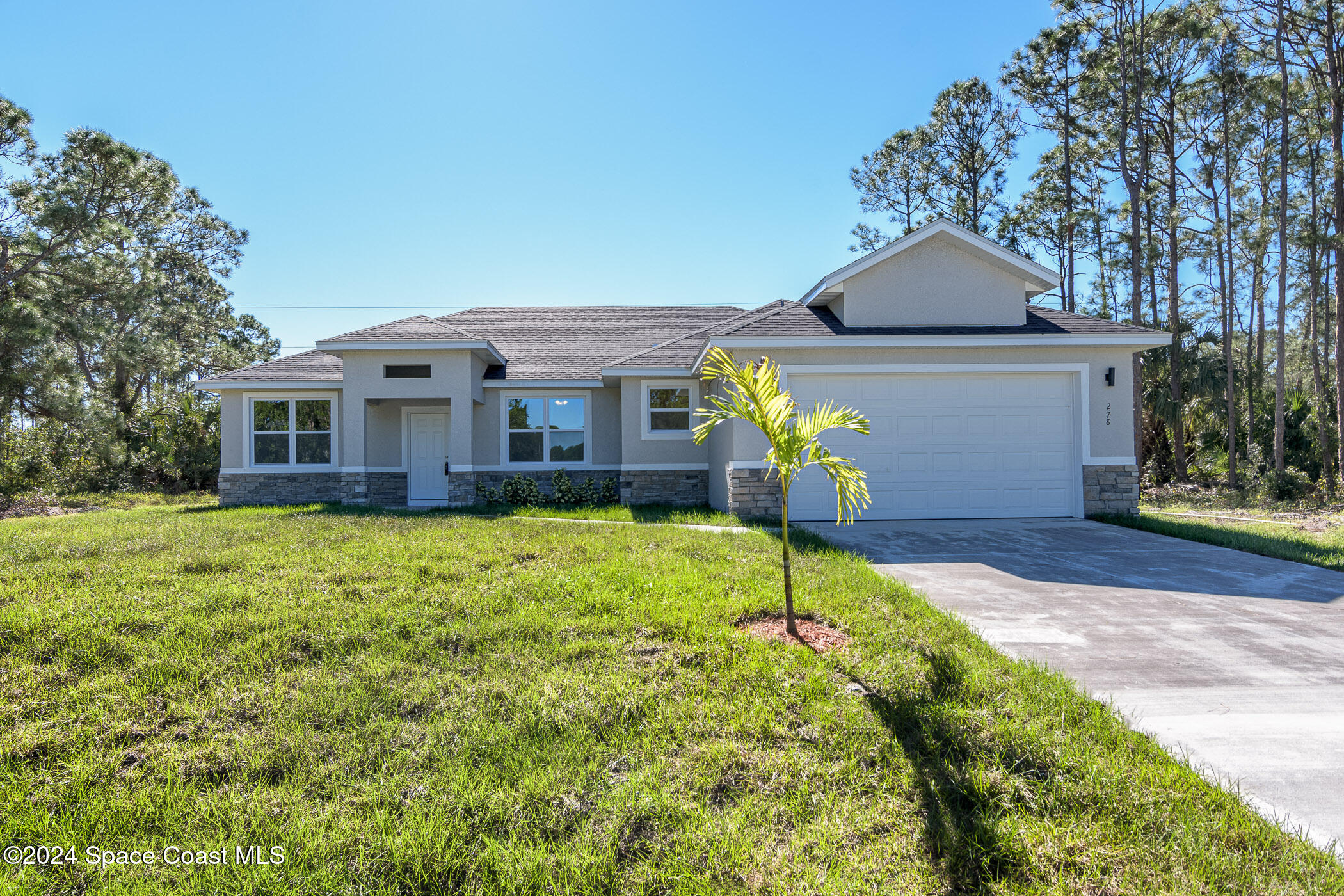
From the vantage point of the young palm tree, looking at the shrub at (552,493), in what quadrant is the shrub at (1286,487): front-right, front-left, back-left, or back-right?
front-right

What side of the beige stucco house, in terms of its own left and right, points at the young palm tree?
front

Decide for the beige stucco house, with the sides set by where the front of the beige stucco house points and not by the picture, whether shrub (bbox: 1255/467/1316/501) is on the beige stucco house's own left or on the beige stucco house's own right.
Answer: on the beige stucco house's own left

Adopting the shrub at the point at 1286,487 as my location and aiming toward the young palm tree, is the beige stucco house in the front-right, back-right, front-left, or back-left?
front-right

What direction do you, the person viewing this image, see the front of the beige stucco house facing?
facing the viewer

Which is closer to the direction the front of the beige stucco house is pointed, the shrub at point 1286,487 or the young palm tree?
the young palm tree
